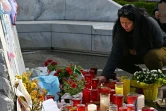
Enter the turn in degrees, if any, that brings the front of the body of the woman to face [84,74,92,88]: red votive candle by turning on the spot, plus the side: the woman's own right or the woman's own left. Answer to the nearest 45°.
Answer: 0° — they already face it

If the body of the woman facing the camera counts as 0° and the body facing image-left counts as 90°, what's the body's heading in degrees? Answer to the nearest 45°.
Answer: approximately 45°

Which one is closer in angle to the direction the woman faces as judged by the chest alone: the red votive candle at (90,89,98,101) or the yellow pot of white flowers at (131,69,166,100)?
the red votive candle
